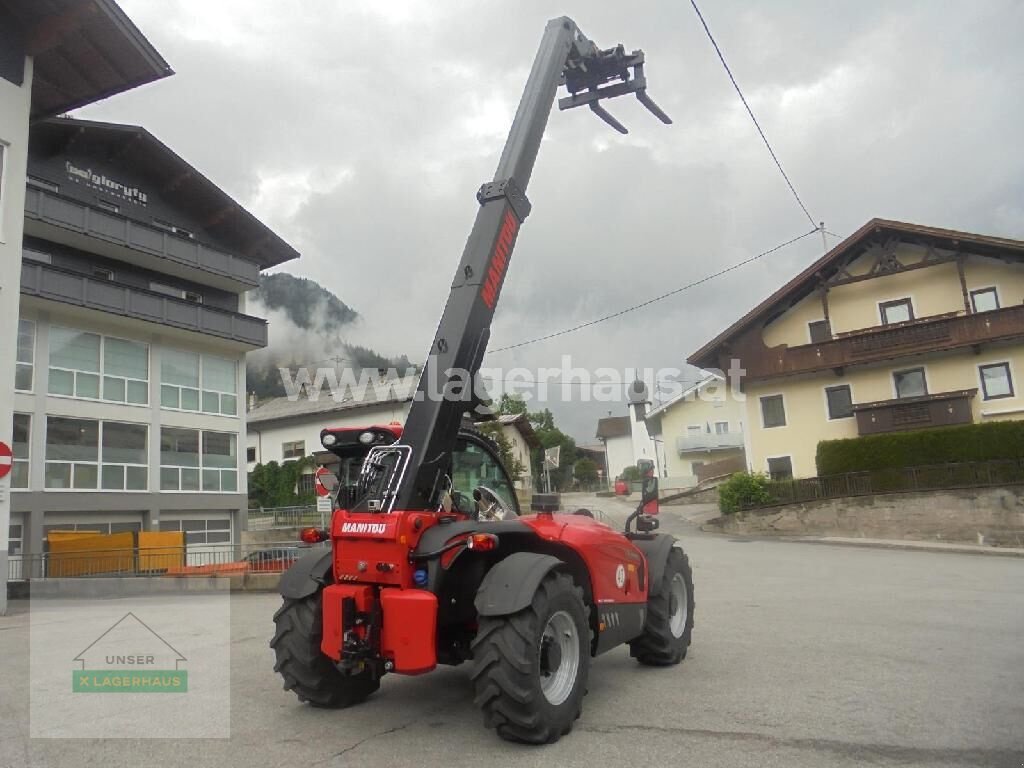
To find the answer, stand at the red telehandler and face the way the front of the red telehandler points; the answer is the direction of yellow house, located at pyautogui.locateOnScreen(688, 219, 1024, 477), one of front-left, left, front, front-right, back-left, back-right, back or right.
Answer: front

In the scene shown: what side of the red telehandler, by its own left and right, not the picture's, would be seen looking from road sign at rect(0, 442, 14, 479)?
left

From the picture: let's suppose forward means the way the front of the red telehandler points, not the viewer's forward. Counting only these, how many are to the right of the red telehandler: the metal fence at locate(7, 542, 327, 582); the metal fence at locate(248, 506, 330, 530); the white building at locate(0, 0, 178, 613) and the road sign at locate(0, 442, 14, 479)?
0

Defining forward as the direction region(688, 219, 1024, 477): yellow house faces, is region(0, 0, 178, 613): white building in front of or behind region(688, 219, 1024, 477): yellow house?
in front

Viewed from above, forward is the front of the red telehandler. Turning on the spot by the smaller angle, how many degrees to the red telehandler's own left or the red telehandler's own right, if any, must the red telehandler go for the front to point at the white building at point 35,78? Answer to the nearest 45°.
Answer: approximately 90° to the red telehandler's own left

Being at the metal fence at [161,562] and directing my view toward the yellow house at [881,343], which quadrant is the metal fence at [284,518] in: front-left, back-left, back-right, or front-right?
front-left

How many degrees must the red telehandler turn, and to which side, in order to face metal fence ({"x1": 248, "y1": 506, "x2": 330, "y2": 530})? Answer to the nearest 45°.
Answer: approximately 45° to its left

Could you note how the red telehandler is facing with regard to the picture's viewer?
facing away from the viewer and to the right of the viewer

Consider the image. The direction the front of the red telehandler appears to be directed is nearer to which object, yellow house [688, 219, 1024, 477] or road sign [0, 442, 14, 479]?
the yellow house

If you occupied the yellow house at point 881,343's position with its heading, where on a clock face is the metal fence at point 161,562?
The metal fence is roughly at 12 o'clock from the yellow house.

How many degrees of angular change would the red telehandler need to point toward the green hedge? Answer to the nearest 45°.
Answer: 0° — it already faces it

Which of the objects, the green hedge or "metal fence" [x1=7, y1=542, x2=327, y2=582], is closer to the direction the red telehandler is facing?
the green hedge

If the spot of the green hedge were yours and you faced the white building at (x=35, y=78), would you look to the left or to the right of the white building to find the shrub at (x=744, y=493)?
right

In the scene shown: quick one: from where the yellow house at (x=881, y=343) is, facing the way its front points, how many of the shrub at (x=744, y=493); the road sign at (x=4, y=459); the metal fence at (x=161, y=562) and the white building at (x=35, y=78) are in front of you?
4
